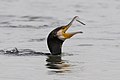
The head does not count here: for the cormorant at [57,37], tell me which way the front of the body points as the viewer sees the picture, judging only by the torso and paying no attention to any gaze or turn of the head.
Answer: to the viewer's right
